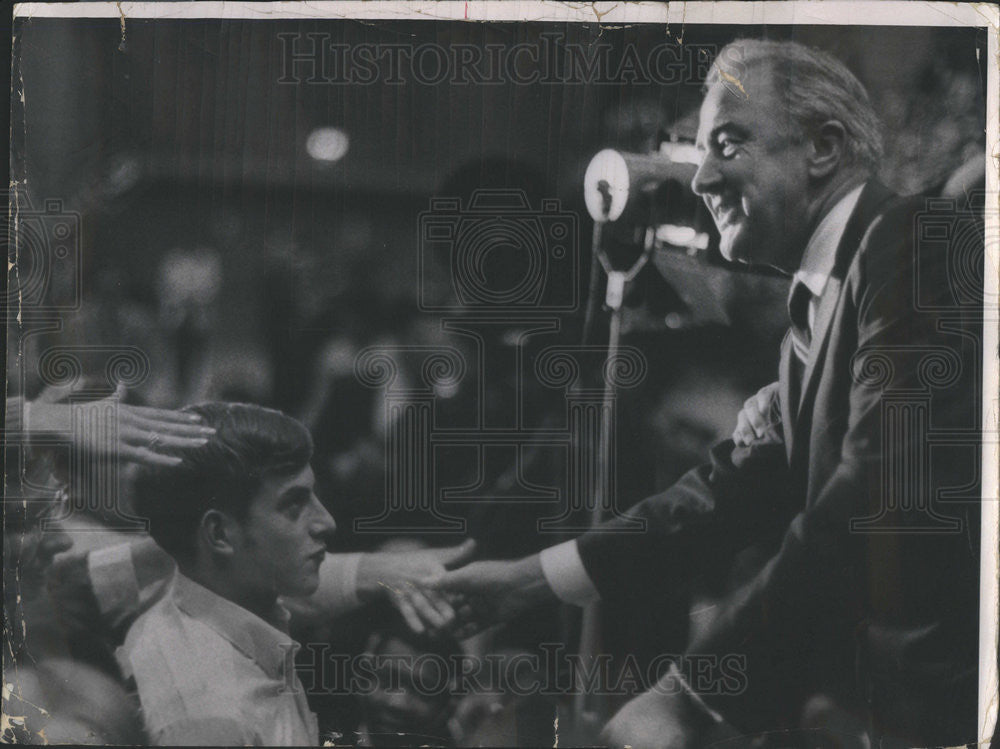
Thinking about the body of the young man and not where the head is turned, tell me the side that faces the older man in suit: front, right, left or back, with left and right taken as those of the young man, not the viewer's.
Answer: front

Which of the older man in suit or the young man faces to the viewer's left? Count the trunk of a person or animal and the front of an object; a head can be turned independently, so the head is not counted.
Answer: the older man in suit

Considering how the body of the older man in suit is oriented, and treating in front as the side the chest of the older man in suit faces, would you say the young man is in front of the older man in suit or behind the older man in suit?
in front

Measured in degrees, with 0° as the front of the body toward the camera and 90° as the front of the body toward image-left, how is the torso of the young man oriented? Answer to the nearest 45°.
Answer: approximately 270°

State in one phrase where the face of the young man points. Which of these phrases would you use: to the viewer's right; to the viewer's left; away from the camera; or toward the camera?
to the viewer's right

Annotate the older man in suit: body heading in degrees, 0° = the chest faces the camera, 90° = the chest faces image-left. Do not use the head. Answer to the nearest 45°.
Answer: approximately 90°

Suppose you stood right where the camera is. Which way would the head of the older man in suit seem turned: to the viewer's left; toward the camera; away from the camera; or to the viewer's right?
to the viewer's left

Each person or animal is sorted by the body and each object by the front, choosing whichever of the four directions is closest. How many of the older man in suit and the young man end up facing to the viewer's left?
1
